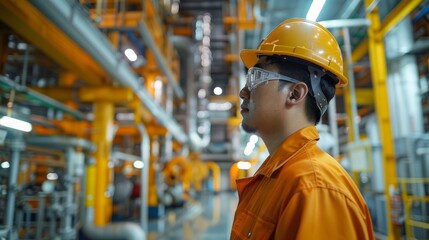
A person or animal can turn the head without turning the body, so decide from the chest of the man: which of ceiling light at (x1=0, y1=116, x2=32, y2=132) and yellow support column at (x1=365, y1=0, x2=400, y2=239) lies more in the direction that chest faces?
the ceiling light

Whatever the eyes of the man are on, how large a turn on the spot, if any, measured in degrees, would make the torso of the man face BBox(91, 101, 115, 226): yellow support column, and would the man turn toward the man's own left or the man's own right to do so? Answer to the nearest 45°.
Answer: approximately 45° to the man's own right

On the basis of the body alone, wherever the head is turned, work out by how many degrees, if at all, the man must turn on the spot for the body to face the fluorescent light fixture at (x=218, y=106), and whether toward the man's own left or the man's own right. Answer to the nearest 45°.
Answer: approximately 90° to the man's own right

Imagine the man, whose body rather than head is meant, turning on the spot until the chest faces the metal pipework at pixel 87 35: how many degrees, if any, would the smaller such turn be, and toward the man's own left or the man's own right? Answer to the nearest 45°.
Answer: approximately 45° to the man's own right

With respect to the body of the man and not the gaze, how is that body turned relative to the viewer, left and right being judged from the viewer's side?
facing to the left of the viewer

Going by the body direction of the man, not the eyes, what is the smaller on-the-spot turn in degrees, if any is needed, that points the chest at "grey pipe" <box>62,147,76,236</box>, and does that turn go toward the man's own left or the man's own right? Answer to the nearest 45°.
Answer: approximately 45° to the man's own right

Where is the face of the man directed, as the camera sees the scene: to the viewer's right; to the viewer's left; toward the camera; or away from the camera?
to the viewer's left

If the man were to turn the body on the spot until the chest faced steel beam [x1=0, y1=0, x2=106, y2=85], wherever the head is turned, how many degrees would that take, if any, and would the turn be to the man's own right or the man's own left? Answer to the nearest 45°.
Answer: approximately 45° to the man's own right

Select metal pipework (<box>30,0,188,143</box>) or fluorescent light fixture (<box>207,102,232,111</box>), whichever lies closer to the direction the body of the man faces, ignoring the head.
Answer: the metal pipework
